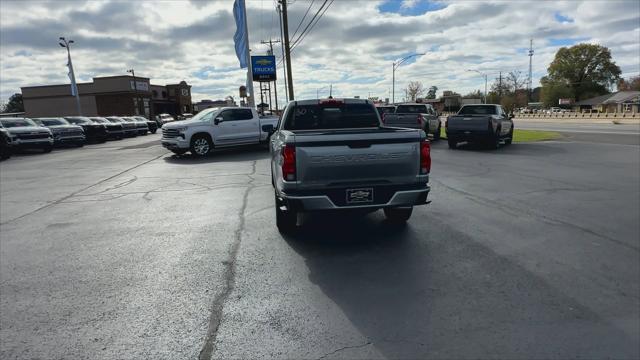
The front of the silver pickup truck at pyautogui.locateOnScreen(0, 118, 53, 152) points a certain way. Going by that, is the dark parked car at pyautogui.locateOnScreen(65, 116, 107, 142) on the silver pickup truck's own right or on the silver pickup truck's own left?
on the silver pickup truck's own left

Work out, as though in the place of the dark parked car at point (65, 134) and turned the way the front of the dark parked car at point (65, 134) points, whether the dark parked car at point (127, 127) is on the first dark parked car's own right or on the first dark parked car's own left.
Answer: on the first dark parked car's own left

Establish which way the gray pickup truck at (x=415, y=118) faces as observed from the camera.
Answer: facing away from the viewer and to the right of the viewer

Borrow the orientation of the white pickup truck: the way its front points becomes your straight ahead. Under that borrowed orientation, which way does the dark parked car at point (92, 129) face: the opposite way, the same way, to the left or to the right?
to the left

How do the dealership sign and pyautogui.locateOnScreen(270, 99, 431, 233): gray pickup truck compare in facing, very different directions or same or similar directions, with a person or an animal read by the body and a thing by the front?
very different directions

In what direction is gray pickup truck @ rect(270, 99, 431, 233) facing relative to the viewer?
away from the camera

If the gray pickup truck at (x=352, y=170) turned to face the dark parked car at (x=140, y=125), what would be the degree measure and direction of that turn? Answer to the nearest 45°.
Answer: approximately 45° to its left

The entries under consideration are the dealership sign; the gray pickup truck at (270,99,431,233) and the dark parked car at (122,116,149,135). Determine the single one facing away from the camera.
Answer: the gray pickup truck

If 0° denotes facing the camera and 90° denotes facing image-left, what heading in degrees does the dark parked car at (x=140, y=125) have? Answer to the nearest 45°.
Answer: approximately 315°

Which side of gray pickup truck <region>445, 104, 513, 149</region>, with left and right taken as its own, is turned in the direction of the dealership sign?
left

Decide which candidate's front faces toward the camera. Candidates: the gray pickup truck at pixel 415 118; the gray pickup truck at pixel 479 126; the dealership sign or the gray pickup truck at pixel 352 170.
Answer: the dealership sign

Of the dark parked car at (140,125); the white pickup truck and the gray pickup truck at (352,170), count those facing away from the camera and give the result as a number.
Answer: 1

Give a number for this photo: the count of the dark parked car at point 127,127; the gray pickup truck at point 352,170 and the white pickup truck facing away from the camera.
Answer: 1

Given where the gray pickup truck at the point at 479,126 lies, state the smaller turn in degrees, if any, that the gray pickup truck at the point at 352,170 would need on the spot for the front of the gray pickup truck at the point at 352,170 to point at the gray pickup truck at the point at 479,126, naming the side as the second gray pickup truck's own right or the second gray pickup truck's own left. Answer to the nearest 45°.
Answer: approximately 45° to the second gray pickup truck's own right
